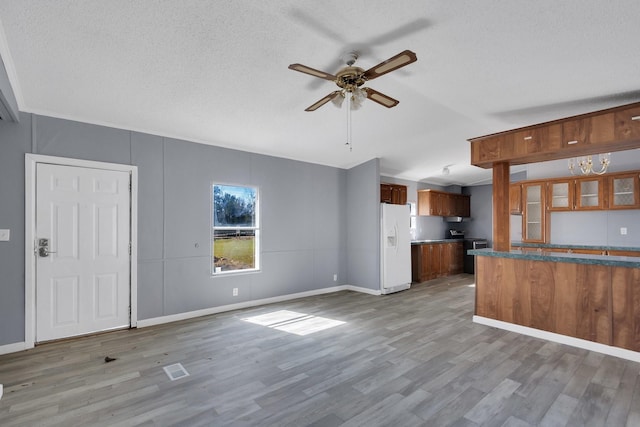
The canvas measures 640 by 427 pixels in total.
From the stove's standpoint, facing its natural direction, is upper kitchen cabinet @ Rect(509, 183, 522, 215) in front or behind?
in front

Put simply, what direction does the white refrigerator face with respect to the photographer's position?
facing the viewer and to the right of the viewer

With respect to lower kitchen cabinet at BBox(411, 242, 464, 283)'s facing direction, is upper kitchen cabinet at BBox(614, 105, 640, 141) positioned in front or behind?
in front

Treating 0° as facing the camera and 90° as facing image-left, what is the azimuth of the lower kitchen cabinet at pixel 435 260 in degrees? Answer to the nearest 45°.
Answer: approximately 315°

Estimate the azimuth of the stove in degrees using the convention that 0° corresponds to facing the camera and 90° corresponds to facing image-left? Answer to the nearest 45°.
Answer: approximately 315°

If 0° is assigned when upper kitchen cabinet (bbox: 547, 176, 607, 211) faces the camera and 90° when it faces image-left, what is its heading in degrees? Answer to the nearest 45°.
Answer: approximately 0°

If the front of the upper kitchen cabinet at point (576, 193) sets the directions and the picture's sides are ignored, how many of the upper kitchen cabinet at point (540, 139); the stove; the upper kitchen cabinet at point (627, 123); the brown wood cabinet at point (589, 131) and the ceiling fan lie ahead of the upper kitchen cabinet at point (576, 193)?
4
